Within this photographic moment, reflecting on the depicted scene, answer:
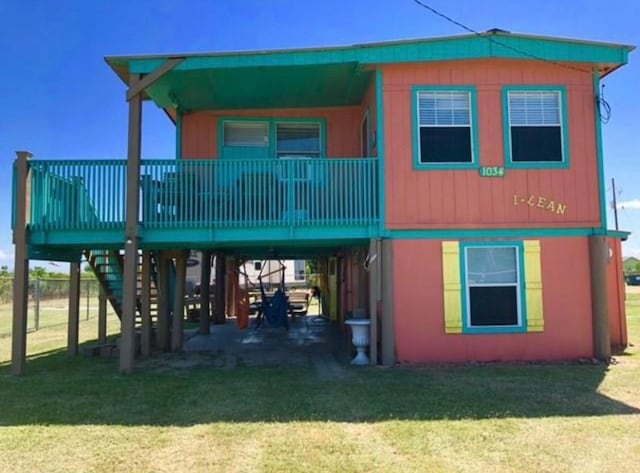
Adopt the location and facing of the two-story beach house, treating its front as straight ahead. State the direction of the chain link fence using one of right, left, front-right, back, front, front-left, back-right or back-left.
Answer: back-right

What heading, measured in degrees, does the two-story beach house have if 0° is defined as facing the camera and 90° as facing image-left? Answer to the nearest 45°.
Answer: approximately 0°
